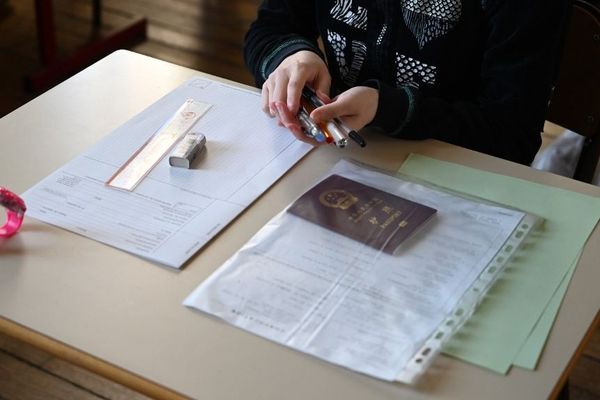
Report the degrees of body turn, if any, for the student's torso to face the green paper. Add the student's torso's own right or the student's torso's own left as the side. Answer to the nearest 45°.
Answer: approximately 45° to the student's torso's own left

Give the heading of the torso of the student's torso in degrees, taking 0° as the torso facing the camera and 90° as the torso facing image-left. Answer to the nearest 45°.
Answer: approximately 45°

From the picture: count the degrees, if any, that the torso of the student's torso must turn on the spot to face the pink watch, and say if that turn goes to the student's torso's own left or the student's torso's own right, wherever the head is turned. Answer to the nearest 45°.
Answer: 0° — they already face it

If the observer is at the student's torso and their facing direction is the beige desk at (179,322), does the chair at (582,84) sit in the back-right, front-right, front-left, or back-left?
back-left

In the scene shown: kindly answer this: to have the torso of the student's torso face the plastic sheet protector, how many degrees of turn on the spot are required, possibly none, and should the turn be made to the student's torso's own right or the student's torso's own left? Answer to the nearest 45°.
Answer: approximately 45° to the student's torso's own left
